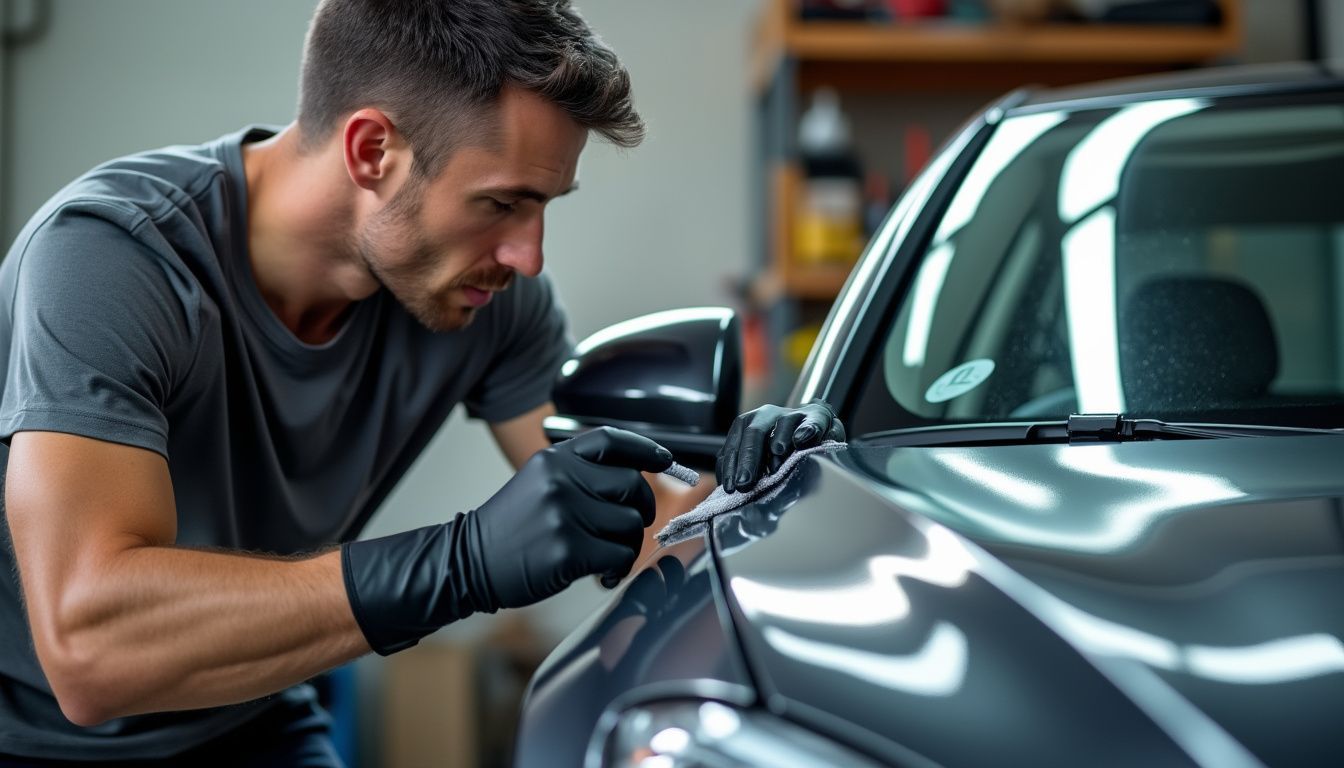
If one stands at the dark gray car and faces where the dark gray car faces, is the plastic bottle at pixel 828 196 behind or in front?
behind

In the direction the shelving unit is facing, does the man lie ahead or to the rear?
ahead

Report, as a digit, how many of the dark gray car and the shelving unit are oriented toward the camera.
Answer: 2

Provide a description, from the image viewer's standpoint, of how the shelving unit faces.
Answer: facing the viewer

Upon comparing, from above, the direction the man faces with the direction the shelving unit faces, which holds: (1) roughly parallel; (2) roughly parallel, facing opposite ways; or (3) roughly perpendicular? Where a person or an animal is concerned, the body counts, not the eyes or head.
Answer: roughly perpendicular

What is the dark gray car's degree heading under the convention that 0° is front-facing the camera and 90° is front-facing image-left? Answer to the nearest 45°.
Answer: approximately 0°

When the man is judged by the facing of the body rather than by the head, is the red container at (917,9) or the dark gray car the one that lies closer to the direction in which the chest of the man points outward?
the dark gray car

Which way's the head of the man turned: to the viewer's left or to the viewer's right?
to the viewer's right

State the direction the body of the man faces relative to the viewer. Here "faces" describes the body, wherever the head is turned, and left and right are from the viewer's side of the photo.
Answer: facing the viewer and to the right of the viewer

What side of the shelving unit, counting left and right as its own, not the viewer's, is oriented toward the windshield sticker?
front

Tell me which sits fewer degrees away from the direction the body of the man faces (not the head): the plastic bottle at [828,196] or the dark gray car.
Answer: the dark gray car

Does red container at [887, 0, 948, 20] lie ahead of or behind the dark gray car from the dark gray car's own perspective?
behind

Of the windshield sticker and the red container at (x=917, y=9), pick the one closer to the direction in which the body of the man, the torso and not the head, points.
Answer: the windshield sticker

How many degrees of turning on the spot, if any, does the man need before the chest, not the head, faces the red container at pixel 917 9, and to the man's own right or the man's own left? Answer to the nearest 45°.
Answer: approximately 90° to the man's own left
